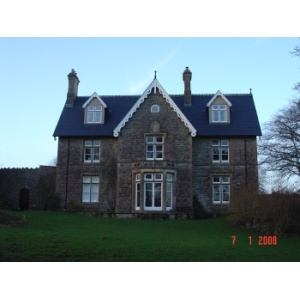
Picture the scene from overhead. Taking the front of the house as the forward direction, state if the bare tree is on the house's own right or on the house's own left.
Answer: on the house's own left

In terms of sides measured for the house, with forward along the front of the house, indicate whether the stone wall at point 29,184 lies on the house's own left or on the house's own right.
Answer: on the house's own right

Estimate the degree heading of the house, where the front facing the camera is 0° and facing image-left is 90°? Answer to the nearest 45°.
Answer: approximately 0°

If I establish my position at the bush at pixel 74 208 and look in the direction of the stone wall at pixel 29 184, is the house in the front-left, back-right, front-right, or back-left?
back-right

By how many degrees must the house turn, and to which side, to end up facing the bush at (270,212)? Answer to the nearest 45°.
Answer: approximately 45° to its left

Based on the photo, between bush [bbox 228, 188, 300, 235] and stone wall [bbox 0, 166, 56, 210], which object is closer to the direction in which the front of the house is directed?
the bush

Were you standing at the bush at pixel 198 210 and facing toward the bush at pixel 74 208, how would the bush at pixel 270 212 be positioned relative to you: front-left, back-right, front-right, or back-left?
back-left

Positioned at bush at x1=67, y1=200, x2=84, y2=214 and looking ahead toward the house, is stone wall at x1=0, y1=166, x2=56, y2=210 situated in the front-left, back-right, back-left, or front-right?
back-left
